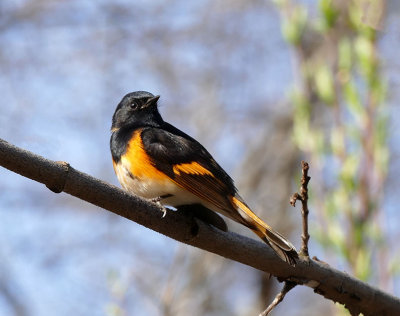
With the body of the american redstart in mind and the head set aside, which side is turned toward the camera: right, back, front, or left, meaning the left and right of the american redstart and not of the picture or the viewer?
left
